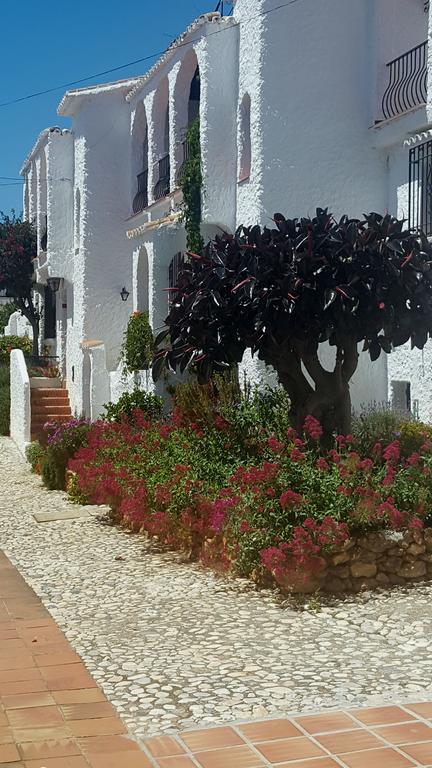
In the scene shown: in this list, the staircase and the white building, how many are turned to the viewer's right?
0

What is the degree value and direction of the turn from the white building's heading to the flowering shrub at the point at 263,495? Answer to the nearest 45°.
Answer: approximately 45° to its left

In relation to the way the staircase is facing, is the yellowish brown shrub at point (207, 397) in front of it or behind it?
in front

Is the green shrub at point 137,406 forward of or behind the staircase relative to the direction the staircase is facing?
forward

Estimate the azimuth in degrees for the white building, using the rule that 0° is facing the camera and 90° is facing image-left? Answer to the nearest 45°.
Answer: approximately 45°

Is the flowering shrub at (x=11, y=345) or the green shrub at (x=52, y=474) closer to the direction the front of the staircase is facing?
the green shrub

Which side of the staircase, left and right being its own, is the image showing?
front

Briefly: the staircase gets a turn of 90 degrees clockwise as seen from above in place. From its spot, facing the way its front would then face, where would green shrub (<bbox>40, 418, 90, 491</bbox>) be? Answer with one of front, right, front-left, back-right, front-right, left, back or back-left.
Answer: left

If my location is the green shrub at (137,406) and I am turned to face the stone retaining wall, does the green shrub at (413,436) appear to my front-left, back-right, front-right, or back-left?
front-left

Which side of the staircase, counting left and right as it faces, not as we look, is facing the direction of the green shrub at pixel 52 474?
front
